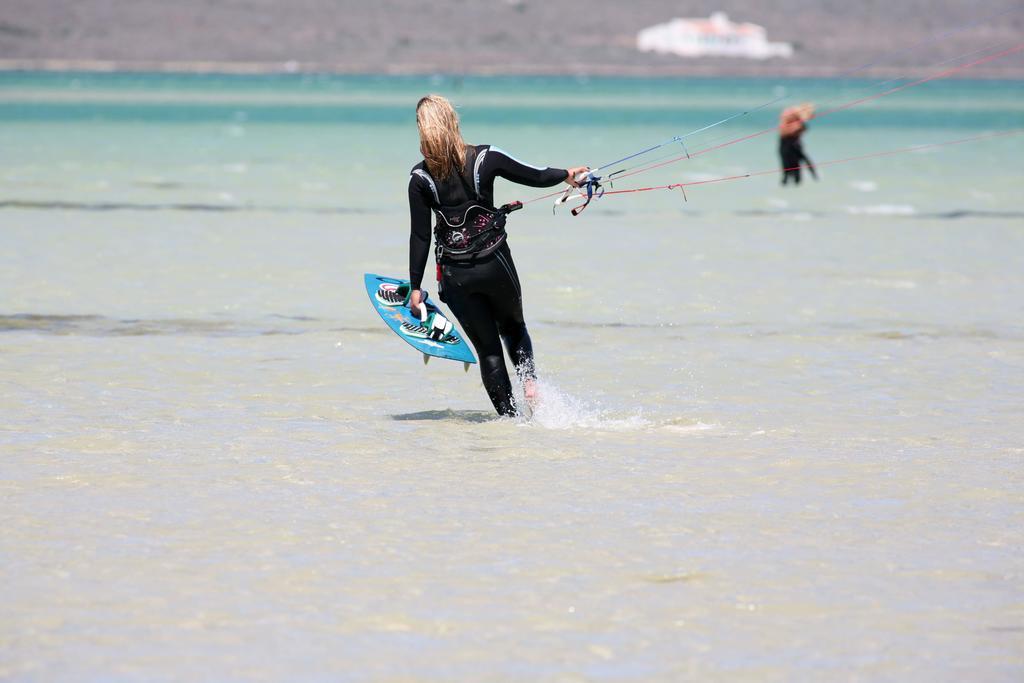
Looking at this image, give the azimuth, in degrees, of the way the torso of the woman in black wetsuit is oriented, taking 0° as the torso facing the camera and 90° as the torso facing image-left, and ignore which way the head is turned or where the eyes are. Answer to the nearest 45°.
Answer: approximately 180°

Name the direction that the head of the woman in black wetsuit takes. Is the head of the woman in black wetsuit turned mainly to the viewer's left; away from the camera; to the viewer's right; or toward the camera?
away from the camera

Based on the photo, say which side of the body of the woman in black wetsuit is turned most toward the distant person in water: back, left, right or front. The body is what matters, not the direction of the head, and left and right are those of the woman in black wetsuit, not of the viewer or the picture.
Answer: front
